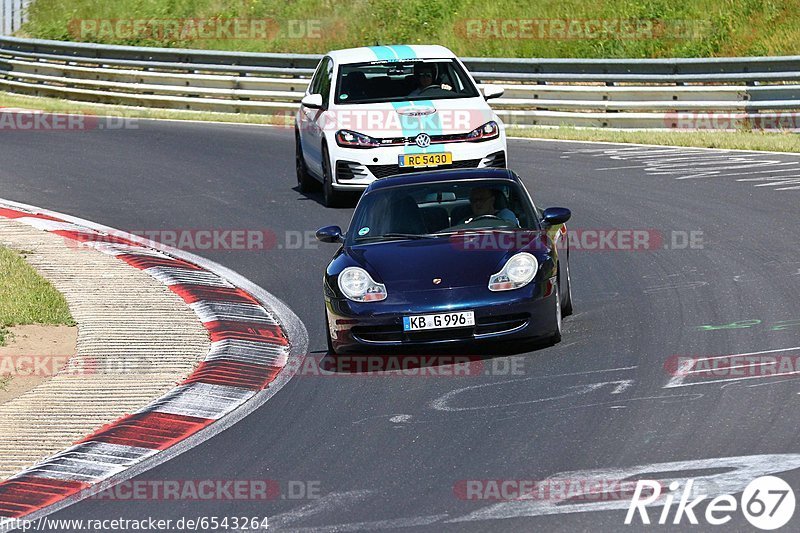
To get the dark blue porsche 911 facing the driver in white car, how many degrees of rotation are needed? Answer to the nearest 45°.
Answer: approximately 180°

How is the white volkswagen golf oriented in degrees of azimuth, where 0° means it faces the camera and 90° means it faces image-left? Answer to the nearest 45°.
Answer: approximately 0°

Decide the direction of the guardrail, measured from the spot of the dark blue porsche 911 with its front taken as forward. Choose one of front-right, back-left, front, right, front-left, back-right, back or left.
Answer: back

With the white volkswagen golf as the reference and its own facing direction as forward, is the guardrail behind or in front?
behind

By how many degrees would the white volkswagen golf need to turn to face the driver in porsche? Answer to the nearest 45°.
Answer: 0° — it already faces them

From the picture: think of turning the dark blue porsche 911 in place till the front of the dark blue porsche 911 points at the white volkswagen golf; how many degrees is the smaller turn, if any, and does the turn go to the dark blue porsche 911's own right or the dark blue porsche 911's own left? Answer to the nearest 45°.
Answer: approximately 180°

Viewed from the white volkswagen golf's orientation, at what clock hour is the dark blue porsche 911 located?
The dark blue porsche 911 is roughly at 12 o'clock from the white volkswagen golf.

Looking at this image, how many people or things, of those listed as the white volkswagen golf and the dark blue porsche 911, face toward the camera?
2

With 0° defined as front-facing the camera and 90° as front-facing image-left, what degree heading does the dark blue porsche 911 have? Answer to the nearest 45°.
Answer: approximately 0°

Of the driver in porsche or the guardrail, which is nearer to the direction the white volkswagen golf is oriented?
the driver in porsche
